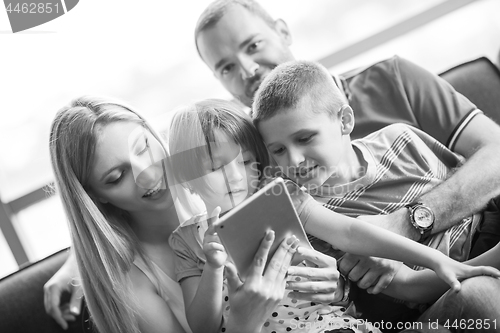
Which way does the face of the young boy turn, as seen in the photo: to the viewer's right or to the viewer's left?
to the viewer's left

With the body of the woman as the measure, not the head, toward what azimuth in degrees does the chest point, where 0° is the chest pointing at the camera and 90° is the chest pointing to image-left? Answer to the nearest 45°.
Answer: approximately 315°

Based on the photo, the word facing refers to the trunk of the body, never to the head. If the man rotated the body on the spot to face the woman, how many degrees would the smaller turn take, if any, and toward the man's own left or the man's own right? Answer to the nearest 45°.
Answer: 0° — they already face them

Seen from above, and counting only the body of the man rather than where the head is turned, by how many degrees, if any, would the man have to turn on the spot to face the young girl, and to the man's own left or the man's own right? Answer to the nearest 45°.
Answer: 0° — they already face them
